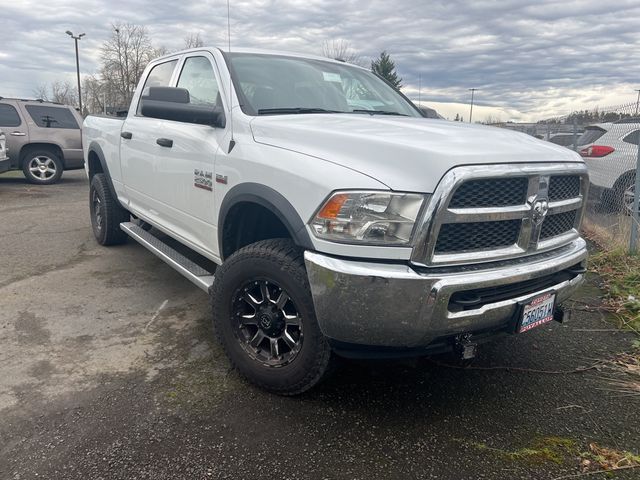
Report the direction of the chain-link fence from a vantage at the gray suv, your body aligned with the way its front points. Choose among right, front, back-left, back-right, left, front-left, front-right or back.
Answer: back-left

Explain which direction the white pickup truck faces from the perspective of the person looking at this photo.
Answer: facing the viewer and to the right of the viewer

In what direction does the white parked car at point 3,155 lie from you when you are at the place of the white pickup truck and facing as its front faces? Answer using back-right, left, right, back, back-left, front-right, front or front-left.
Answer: back

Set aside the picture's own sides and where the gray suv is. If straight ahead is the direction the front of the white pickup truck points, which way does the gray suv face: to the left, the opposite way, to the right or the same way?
to the right

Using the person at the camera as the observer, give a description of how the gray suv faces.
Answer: facing to the left of the viewer

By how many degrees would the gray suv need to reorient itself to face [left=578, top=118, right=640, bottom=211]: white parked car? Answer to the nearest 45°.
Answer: approximately 135° to its left

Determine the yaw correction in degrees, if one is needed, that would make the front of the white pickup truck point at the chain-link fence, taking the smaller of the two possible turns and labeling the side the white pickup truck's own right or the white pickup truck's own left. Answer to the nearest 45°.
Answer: approximately 90° to the white pickup truck's own left

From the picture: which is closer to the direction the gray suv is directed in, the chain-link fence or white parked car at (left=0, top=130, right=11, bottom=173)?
the white parked car

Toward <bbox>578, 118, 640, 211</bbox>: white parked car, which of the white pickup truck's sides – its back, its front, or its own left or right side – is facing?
left

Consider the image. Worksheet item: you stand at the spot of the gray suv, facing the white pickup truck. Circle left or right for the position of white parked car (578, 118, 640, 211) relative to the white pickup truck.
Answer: left

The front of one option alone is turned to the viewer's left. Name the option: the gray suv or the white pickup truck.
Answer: the gray suv

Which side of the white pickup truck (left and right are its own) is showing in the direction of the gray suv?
back

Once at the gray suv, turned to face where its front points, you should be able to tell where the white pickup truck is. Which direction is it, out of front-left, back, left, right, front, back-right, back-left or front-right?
left

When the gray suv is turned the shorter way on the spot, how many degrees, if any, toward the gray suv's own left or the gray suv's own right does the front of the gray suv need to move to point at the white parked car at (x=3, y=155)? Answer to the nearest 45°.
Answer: approximately 45° to the gray suv's own left

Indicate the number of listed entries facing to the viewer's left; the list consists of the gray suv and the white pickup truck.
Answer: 1
